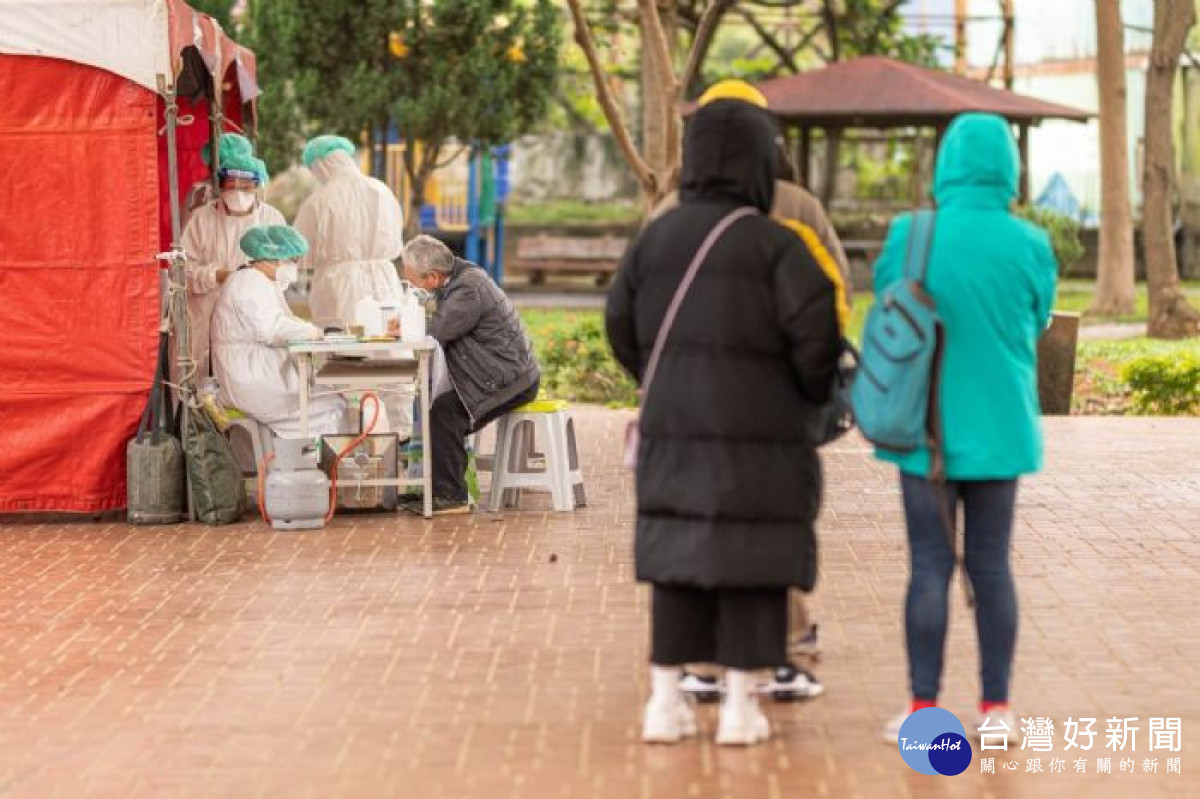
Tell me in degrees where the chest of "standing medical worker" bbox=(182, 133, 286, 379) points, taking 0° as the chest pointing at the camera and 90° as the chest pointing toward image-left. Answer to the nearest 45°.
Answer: approximately 0°

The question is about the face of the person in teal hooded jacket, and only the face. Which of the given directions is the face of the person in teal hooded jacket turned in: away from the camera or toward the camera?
away from the camera

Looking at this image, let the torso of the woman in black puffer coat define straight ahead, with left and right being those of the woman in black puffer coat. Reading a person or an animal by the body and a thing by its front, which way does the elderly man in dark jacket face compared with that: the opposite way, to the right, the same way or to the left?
to the left

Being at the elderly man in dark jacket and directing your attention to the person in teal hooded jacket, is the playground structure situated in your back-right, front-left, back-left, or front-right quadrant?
back-left

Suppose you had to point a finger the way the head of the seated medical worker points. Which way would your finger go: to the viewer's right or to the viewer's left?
to the viewer's right

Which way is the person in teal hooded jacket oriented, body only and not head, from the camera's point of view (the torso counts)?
away from the camera

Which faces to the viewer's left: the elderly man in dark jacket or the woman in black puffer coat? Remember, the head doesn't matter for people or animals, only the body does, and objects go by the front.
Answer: the elderly man in dark jacket

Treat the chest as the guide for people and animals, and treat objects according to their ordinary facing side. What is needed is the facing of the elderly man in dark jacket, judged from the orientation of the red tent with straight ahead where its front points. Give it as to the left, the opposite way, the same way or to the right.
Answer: the opposite way

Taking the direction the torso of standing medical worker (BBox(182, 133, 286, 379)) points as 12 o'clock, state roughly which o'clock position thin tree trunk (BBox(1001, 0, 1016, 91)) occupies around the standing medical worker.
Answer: The thin tree trunk is roughly at 7 o'clock from the standing medical worker.

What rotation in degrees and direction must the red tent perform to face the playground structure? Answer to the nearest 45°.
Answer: approximately 90° to its left

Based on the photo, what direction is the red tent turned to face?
to the viewer's right

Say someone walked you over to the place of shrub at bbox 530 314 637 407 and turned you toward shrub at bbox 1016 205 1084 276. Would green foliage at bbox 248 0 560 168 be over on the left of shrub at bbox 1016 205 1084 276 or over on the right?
left

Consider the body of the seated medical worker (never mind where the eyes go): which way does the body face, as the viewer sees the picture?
to the viewer's right

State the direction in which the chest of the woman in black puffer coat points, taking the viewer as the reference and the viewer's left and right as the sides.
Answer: facing away from the viewer

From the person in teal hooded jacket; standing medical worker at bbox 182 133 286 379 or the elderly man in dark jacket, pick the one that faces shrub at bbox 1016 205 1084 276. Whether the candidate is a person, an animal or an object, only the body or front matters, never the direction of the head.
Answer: the person in teal hooded jacket

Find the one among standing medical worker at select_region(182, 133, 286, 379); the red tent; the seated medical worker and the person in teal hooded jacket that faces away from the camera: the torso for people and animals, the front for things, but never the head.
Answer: the person in teal hooded jacket

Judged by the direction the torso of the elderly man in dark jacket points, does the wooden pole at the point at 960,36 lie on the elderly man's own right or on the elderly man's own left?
on the elderly man's own right

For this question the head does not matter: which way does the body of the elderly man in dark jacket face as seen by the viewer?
to the viewer's left
